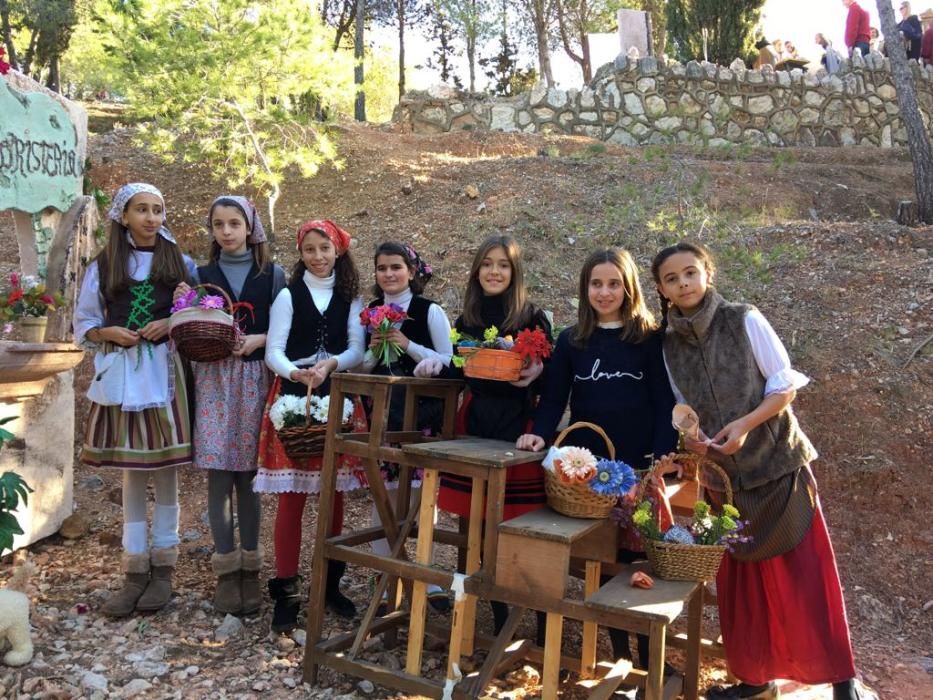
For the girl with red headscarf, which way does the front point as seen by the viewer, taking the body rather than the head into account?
toward the camera

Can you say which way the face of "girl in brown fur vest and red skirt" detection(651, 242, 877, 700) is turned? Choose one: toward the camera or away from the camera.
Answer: toward the camera

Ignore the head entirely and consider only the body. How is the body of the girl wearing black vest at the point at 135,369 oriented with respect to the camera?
toward the camera

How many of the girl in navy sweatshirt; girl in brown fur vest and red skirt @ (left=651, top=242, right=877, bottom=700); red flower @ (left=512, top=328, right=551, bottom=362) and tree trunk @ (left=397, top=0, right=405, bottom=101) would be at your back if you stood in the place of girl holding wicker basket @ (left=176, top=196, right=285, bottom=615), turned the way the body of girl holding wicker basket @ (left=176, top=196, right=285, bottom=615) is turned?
1

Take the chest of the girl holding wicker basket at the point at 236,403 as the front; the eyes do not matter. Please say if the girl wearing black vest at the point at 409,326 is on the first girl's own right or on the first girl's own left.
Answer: on the first girl's own left

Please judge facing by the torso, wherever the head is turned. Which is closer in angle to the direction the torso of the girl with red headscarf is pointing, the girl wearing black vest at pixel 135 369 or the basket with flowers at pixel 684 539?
the basket with flowers

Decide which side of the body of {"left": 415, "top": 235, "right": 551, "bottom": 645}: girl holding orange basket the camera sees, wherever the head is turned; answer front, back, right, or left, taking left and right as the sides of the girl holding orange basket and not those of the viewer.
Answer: front

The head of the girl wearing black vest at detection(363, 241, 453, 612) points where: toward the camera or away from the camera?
toward the camera

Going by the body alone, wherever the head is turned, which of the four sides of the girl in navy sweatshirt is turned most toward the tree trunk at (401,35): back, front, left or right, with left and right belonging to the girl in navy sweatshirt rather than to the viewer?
back

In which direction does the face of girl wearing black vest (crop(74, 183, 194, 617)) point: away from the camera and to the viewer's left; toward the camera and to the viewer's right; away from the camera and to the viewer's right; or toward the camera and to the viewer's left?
toward the camera and to the viewer's right

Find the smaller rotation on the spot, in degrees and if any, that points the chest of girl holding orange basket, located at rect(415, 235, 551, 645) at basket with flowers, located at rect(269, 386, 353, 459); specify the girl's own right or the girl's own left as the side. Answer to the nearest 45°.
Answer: approximately 90° to the girl's own right

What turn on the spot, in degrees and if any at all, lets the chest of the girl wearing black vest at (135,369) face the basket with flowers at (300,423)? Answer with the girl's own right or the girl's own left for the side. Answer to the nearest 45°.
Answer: approximately 45° to the girl's own left

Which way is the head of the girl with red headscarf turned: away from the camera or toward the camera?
toward the camera

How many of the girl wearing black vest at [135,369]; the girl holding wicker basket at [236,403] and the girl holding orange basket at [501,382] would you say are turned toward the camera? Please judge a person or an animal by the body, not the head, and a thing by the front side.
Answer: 3

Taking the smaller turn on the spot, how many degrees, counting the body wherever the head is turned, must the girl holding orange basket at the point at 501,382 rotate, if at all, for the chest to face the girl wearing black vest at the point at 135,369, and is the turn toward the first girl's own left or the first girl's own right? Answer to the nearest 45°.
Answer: approximately 90° to the first girl's own right

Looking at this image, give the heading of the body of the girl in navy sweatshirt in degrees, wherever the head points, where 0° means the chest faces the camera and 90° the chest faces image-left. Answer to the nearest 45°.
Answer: approximately 0°

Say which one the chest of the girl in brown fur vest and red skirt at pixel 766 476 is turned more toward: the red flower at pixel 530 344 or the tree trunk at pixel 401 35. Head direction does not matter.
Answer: the red flower
